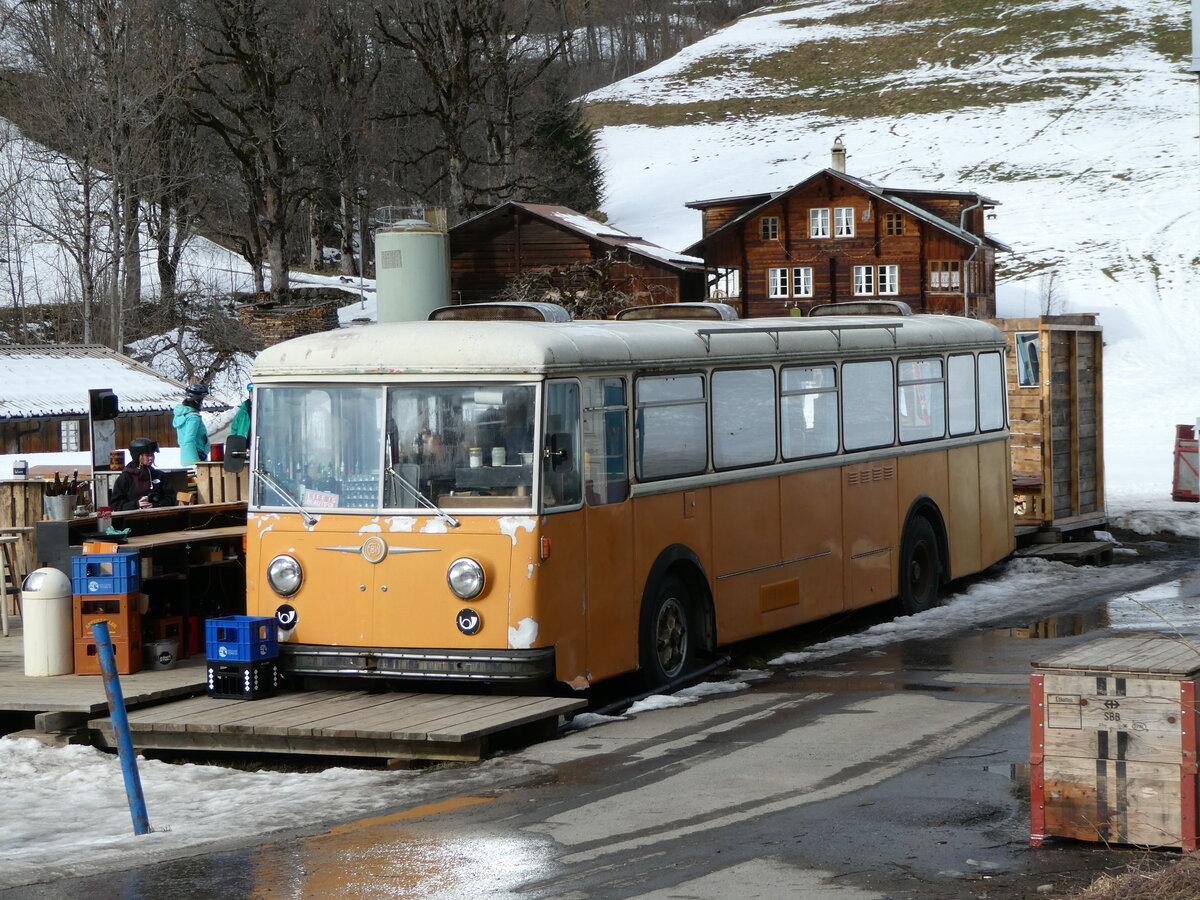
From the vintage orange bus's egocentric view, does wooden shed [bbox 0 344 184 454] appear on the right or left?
on its right

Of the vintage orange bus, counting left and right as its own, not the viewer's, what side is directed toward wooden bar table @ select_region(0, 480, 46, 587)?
front

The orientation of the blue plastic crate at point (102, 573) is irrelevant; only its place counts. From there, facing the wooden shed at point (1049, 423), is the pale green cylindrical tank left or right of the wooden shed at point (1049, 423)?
left

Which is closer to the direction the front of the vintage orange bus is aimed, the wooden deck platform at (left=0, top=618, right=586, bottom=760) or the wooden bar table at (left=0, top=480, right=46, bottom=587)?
the wooden deck platform

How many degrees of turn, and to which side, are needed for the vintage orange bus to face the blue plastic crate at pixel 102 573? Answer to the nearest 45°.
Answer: approximately 45° to its right

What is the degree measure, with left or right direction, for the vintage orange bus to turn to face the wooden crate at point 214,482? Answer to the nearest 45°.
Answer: approximately 90° to its right

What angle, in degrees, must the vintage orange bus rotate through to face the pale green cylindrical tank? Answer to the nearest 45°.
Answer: approximately 135° to its right

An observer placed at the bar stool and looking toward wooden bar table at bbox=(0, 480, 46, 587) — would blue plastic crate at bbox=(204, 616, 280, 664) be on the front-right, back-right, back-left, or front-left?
back-right

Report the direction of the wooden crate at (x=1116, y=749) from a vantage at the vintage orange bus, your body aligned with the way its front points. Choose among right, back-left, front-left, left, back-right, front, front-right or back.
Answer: left

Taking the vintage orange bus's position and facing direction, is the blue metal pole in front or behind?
in front

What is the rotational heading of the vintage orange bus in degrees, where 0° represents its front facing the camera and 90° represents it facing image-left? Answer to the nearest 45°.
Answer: approximately 45°

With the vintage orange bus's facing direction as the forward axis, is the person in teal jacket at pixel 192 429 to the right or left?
on its right

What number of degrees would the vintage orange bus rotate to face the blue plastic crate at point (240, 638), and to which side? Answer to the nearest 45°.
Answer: approximately 45° to its right

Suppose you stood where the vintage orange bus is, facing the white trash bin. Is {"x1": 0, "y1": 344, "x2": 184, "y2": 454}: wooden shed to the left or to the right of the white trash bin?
right

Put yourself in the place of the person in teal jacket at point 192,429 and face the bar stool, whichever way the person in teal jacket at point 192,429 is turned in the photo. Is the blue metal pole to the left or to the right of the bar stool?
left
